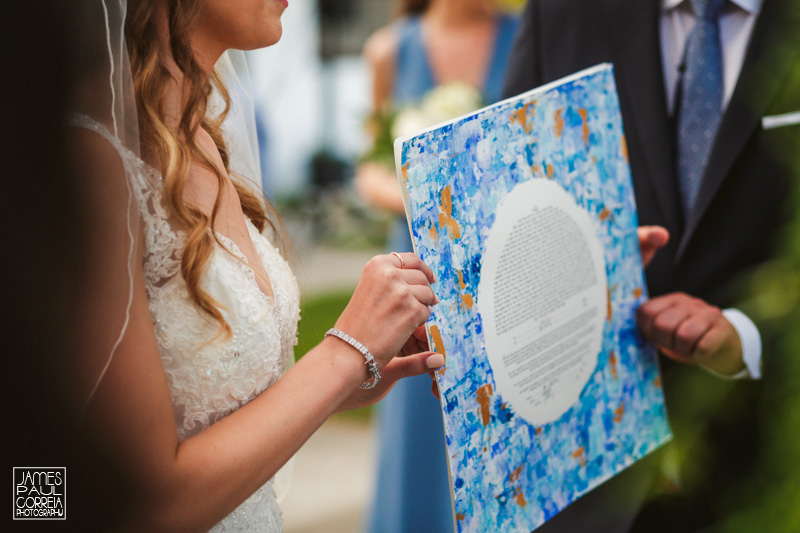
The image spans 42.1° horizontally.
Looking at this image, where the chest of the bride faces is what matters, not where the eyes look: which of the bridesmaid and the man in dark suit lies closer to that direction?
the man in dark suit

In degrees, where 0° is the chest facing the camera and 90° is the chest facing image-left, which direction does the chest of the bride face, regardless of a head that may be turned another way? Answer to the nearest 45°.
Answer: approximately 315°

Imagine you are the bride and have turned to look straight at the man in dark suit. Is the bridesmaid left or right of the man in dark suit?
left

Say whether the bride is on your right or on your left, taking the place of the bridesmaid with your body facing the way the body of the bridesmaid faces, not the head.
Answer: on your right

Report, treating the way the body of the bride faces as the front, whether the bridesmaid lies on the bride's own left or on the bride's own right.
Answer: on the bride's own left

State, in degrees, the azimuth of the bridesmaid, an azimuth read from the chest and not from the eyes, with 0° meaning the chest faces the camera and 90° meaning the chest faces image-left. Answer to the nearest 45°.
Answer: approximately 315°
